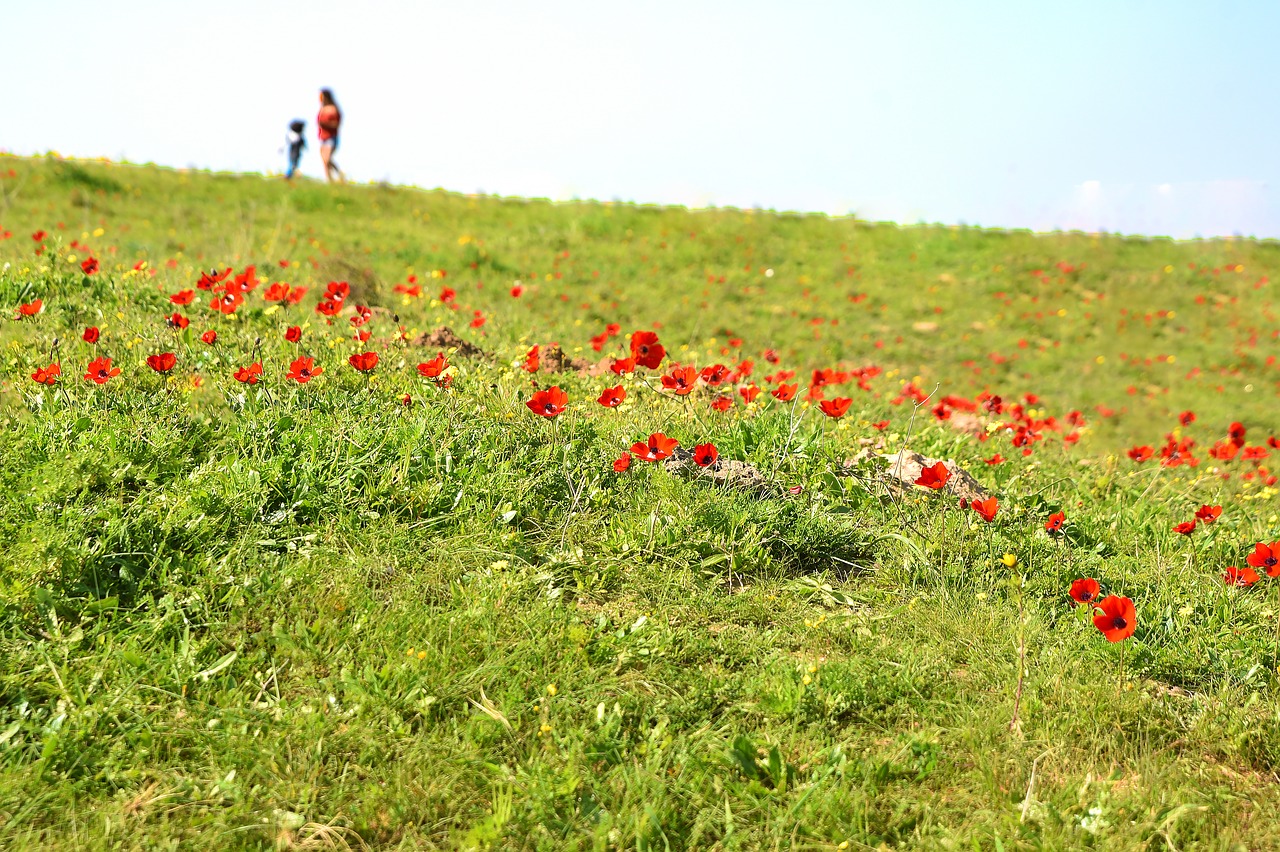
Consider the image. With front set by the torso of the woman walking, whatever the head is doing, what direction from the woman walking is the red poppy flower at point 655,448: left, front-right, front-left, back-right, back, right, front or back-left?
left

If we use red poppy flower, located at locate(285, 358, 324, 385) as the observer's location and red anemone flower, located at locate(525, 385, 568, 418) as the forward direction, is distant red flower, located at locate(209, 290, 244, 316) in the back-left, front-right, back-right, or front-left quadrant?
back-left

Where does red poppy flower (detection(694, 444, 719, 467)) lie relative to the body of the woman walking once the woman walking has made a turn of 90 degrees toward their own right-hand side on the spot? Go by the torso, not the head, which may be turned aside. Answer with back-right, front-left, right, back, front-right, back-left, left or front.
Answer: back

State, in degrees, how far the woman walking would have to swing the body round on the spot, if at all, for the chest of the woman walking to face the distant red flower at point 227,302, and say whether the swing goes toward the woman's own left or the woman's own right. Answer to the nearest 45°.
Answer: approximately 90° to the woman's own left

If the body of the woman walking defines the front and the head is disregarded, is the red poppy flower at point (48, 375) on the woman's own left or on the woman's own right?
on the woman's own left

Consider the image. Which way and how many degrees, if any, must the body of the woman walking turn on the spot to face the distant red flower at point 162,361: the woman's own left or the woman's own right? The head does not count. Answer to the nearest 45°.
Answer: approximately 90° to the woman's own left

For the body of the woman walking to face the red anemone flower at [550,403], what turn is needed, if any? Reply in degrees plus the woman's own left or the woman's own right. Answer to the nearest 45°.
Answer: approximately 90° to the woman's own left

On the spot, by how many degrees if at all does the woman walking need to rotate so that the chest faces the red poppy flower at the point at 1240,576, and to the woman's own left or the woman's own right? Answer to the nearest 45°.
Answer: approximately 90° to the woman's own left

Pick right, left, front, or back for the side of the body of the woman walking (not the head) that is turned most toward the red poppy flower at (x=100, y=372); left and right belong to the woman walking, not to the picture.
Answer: left

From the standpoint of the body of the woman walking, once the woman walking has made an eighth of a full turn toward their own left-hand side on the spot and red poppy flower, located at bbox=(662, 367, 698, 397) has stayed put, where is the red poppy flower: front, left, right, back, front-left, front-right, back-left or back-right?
front-left

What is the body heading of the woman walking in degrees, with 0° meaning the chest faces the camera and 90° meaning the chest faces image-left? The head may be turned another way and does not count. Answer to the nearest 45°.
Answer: approximately 90°

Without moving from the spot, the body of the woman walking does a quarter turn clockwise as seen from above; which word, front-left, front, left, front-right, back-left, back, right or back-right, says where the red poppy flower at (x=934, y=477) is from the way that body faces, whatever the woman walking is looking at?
back

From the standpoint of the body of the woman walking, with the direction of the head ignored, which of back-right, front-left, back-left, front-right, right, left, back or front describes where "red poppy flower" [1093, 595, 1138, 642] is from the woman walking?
left

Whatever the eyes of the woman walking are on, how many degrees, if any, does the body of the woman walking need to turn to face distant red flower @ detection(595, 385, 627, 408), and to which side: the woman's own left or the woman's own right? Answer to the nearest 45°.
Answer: approximately 90° to the woman's own left
